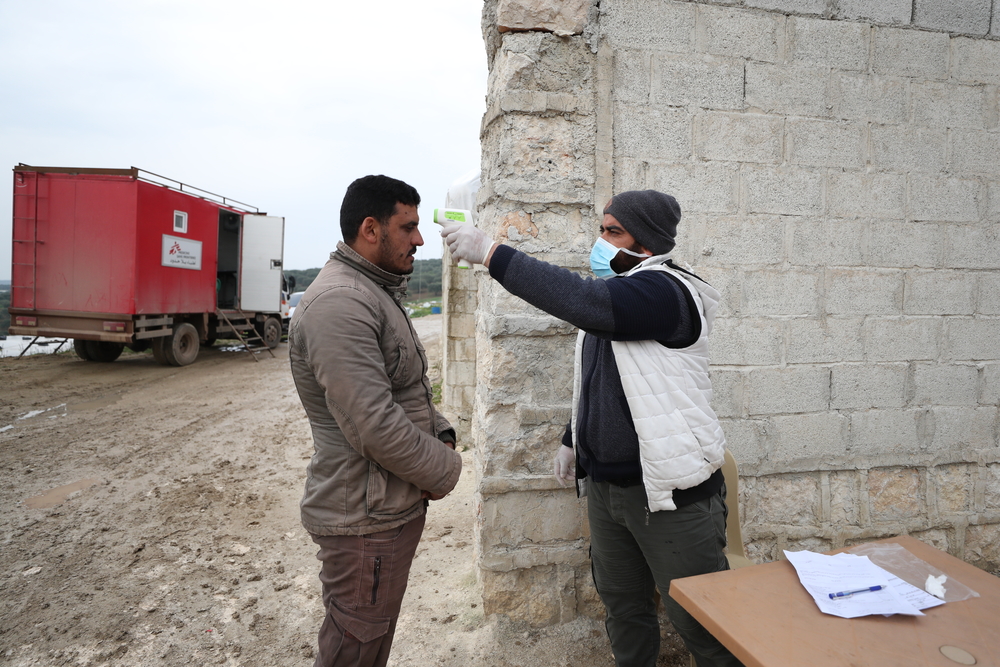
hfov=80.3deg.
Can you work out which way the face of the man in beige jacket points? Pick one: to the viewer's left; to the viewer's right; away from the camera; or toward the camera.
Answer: to the viewer's right

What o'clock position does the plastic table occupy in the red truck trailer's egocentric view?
The plastic table is roughly at 4 o'clock from the red truck trailer.

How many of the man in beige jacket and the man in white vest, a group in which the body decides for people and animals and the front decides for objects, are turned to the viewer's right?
1

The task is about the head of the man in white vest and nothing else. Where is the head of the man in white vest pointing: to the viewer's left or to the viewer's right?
to the viewer's left

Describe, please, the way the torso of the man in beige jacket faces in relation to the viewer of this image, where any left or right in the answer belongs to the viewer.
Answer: facing to the right of the viewer

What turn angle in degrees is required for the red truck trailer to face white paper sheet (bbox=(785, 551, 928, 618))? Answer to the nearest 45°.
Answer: approximately 135° to its right

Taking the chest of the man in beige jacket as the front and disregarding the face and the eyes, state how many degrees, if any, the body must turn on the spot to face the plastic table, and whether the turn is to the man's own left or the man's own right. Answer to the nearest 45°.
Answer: approximately 45° to the man's own right

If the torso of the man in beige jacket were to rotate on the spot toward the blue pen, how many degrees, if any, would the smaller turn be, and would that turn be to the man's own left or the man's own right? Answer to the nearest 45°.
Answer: approximately 45° to the man's own right

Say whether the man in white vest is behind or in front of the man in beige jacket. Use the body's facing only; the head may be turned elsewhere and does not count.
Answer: in front

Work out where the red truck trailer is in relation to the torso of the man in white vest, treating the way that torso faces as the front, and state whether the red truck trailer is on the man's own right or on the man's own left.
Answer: on the man's own right

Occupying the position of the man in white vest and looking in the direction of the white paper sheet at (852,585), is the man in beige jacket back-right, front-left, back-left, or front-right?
back-right

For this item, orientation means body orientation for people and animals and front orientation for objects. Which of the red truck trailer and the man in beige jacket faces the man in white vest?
the man in beige jacket

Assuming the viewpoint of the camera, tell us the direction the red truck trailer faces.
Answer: facing away from the viewer and to the right of the viewer

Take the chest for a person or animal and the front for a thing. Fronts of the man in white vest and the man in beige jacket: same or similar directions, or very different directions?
very different directions

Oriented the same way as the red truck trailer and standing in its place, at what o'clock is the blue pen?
The blue pen is roughly at 4 o'clock from the red truck trailer.
